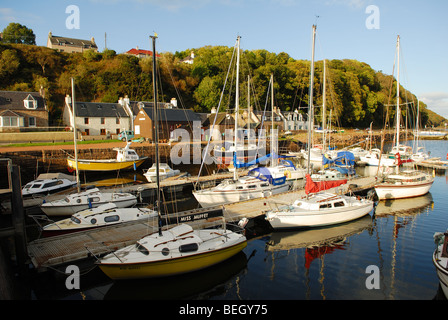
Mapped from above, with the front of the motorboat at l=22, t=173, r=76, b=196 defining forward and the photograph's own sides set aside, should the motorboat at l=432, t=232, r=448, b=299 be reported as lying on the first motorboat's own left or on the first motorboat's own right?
on the first motorboat's own left

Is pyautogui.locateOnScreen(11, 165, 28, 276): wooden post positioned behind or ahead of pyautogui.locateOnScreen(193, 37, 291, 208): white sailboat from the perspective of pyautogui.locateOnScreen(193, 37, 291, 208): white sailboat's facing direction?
ahead

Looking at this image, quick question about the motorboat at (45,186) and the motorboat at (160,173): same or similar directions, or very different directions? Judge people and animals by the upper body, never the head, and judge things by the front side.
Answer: same or similar directions

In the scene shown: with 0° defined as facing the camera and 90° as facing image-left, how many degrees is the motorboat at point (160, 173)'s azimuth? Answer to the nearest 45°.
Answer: approximately 45°

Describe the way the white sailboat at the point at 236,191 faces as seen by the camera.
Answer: facing the viewer and to the left of the viewer

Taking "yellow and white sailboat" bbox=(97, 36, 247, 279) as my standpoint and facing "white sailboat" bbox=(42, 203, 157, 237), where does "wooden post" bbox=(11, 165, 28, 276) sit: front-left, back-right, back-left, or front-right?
front-left
